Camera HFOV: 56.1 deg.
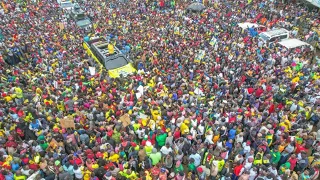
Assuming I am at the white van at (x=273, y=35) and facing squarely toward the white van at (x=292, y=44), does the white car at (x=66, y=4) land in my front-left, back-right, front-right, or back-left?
back-right

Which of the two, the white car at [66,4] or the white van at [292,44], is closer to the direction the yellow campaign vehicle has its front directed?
the white van

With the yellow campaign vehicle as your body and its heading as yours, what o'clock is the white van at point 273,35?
The white van is roughly at 10 o'clock from the yellow campaign vehicle.

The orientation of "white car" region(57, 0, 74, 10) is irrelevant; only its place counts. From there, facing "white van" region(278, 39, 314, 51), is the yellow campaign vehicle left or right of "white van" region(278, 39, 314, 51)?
right

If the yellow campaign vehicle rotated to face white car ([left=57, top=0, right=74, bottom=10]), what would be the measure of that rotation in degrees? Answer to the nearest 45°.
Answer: approximately 135° to its left

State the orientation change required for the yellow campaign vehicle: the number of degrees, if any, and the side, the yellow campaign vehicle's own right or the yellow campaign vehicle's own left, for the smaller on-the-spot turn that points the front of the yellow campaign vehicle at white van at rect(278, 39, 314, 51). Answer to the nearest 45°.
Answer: approximately 45° to the yellow campaign vehicle's own left

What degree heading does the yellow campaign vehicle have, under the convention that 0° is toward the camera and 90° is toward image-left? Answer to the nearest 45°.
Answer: approximately 315°

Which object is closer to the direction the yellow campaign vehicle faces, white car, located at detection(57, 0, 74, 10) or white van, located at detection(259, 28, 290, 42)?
the white van
